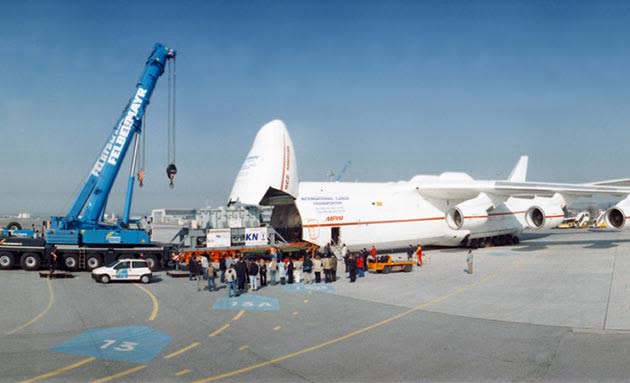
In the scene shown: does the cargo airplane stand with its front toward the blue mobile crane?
yes

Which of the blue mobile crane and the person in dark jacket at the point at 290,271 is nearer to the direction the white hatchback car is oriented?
the blue mobile crane

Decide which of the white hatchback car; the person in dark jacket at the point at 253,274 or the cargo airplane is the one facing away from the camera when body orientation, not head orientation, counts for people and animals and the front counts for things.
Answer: the person in dark jacket

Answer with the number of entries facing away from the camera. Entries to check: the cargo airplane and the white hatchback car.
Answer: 0

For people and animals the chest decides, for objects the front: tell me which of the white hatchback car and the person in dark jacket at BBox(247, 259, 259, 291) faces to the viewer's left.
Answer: the white hatchback car

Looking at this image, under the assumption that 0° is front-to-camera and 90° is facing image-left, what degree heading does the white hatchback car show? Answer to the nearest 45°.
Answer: approximately 90°

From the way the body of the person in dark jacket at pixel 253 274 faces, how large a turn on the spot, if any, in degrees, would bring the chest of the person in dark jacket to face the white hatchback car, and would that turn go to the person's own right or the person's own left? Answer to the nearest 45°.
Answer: approximately 90° to the person's own left

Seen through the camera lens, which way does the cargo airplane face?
facing the viewer and to the left of the viewer

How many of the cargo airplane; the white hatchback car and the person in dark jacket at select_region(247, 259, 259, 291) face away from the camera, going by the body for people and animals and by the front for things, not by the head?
1

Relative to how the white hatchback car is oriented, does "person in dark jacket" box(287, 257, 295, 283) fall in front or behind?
behind

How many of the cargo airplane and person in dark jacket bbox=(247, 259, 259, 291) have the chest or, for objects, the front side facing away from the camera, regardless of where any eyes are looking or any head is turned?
1

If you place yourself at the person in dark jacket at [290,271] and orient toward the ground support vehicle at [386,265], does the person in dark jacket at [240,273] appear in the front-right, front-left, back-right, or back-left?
back-right

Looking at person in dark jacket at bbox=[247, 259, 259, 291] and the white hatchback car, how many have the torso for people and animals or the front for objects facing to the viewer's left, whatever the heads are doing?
1

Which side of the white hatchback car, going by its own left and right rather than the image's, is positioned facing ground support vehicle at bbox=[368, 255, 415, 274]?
back

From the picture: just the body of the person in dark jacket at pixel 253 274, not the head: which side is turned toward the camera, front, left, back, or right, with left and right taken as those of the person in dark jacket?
back

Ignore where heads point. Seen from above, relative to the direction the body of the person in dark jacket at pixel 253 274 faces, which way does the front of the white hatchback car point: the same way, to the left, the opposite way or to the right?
to the left
